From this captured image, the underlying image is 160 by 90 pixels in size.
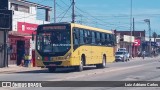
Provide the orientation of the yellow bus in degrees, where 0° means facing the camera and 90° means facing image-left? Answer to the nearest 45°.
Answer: approximately 45°

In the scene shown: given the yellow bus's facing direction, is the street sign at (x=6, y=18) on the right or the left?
on its right

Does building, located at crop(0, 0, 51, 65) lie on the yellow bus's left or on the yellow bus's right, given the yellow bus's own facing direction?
on its right
